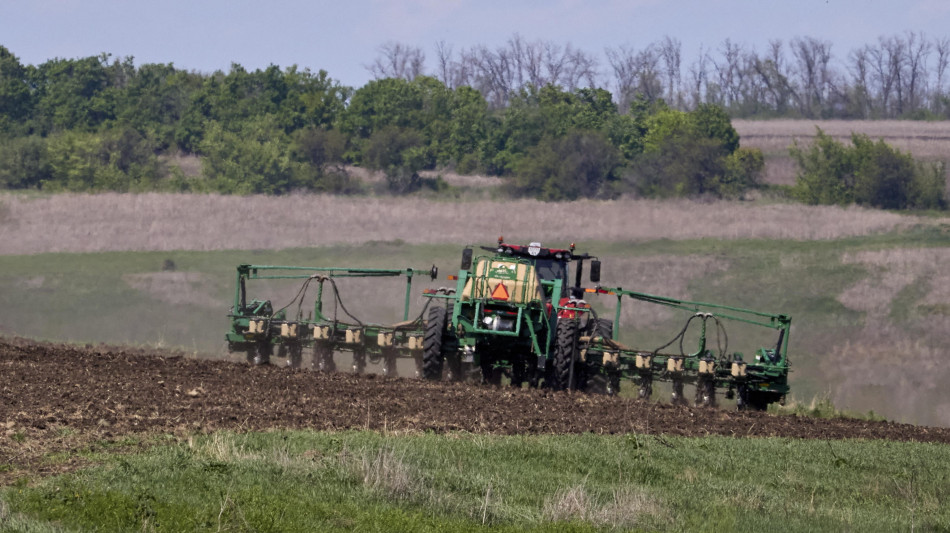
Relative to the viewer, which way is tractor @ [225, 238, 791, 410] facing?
away from the camera
